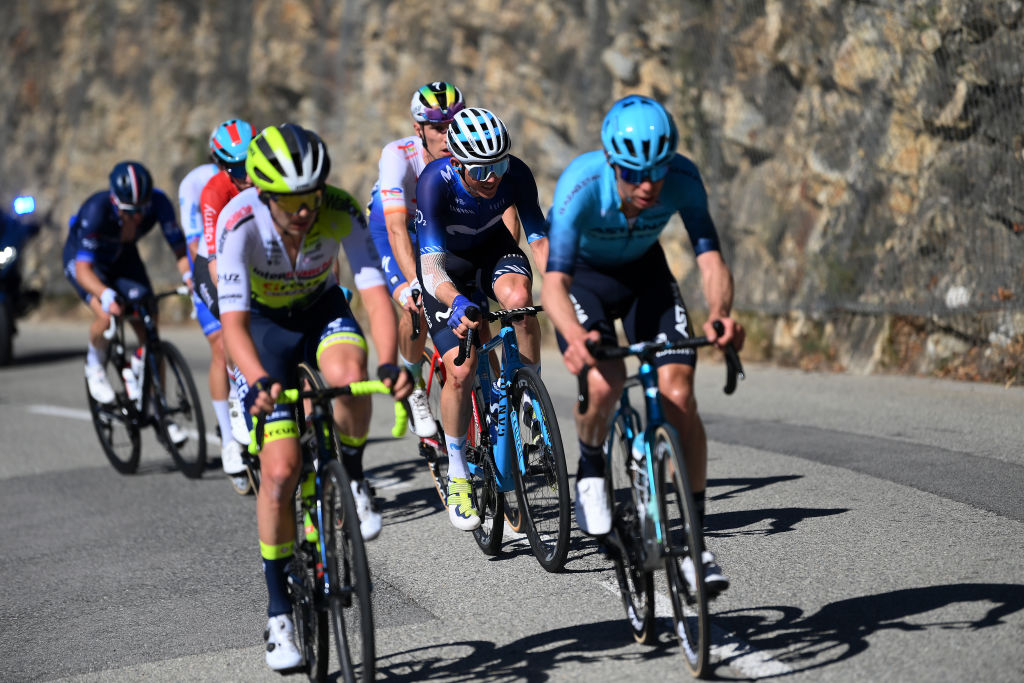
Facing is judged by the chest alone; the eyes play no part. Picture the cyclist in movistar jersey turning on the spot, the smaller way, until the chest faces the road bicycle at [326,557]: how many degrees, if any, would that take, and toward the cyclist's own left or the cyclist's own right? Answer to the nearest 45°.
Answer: approximately 45° to the cyclist's own right

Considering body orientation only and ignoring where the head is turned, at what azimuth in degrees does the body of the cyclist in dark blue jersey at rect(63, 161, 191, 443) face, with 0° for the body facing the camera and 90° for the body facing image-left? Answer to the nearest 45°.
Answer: approximately 315°

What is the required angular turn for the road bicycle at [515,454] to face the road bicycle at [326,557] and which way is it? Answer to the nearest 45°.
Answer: approximately 90° to its right

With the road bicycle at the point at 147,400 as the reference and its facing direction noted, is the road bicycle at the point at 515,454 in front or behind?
in front

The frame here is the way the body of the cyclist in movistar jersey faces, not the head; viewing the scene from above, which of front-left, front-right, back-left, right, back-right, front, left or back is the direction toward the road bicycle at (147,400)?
back

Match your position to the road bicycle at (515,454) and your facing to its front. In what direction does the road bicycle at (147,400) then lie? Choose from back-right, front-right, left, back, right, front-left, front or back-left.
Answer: back

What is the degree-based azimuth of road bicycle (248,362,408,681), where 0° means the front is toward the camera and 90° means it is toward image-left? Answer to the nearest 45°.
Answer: approximately 0°

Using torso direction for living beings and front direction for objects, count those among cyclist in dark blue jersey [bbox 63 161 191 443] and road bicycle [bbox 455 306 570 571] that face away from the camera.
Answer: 0
